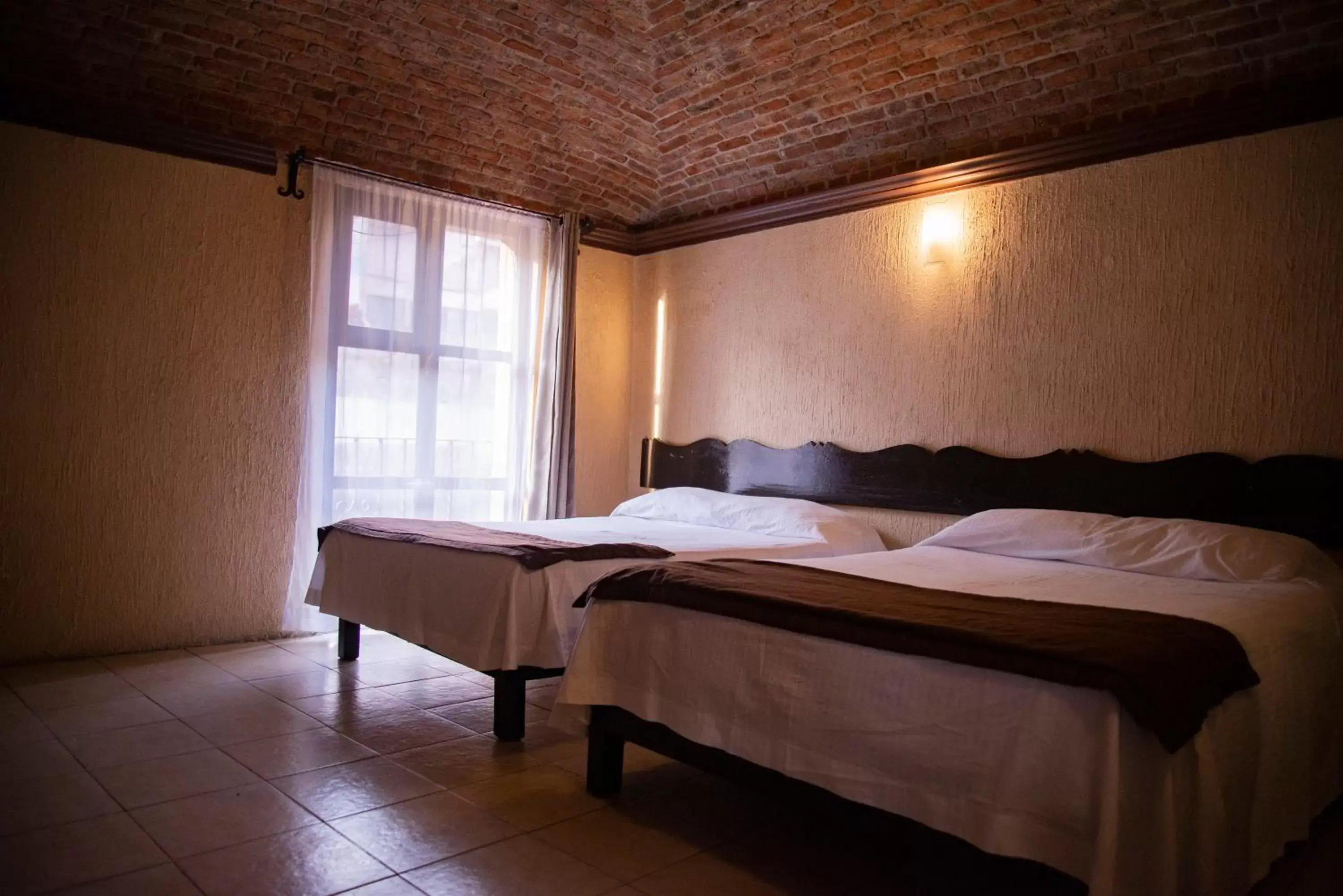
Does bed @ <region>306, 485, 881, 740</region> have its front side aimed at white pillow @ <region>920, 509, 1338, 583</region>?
no

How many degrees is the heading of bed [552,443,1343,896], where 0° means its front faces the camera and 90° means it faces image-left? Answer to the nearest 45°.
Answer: approximately 45°

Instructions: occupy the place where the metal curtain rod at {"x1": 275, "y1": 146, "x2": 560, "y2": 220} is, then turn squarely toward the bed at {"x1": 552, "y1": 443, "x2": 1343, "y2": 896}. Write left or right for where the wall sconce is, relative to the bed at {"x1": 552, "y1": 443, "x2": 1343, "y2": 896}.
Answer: left

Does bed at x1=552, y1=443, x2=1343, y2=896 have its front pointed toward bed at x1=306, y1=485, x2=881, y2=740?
no

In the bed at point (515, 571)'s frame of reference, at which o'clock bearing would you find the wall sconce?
The wall sconce is roughly at 7 o'clock from the bed.

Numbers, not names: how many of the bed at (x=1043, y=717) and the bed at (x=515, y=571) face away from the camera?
0

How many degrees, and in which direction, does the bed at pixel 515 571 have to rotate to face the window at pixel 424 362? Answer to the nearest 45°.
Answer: approximately 90° to its right

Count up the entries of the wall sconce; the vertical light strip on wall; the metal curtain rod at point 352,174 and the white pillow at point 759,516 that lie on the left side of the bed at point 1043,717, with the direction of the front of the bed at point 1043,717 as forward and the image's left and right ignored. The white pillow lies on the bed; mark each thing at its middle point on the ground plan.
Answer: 0

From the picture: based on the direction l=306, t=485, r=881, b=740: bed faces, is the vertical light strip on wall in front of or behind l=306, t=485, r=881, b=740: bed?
behind

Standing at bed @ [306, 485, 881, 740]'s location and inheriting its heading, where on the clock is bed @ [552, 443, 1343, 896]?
bed @ [552, 443, 1343, 896] is roughly at 9 o'clock from bed @ [306, 485, 881, 740].

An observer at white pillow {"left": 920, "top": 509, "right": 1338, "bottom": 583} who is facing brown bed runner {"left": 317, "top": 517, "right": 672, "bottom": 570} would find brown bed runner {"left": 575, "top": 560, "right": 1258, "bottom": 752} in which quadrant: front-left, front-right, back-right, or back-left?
front-left

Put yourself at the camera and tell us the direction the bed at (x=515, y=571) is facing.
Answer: facing the viewer and to the left of the viewer

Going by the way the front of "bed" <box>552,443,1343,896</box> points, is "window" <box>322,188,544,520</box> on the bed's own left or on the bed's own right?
on the bed's own right

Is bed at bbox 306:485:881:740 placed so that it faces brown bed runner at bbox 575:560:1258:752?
no
